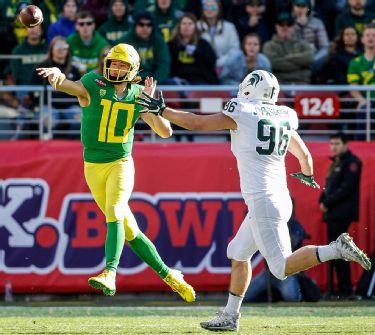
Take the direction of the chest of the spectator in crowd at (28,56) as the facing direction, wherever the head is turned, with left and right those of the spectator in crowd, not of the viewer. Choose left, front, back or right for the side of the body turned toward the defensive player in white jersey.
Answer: front

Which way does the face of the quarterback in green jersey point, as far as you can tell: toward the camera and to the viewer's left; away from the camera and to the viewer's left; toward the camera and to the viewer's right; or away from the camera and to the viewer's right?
toward the camera and to the viewer's left

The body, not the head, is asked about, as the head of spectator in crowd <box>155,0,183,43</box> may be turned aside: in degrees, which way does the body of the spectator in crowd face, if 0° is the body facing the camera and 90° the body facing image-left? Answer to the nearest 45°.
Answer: approximately 0°

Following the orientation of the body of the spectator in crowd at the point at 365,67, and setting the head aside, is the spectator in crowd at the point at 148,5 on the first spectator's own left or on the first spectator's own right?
on the first spectator's own right
